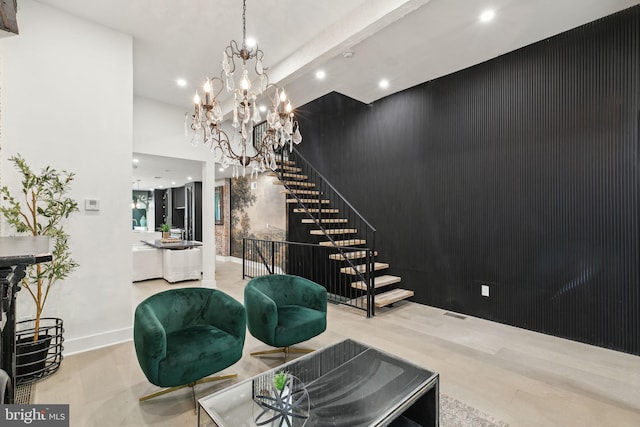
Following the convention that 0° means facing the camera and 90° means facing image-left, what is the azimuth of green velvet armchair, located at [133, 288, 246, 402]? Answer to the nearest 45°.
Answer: approximately 315°

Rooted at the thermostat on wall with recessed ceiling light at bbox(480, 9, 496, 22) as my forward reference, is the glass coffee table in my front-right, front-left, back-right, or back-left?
front-right

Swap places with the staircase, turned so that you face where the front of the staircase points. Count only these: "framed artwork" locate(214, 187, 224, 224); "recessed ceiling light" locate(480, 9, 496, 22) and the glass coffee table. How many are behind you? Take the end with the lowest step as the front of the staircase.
1

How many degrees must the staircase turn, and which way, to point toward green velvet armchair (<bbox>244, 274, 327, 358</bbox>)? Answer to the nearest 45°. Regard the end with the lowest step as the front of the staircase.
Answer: approximately 45° to its right

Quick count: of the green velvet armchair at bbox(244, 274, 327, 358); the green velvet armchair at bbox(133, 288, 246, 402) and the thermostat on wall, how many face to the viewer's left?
0

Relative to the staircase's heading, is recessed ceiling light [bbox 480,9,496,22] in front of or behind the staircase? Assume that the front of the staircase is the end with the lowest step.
in front

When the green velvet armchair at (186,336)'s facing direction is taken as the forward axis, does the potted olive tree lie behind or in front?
behind

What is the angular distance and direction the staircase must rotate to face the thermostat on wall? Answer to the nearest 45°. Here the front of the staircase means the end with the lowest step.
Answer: approximately 90° to its right

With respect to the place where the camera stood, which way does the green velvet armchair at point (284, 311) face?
facing the viewer and to the right of the viewer

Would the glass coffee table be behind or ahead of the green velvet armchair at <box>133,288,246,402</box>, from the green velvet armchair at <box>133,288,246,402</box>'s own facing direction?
ahead
